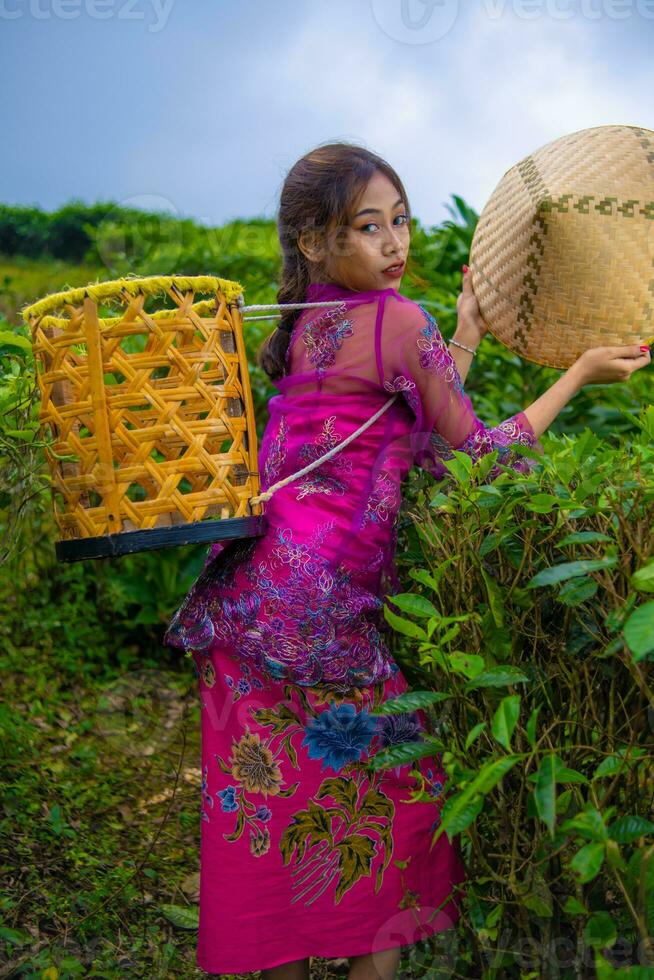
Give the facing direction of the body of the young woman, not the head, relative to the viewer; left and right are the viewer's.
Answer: facing away from the viewer and to the right of the viewer
